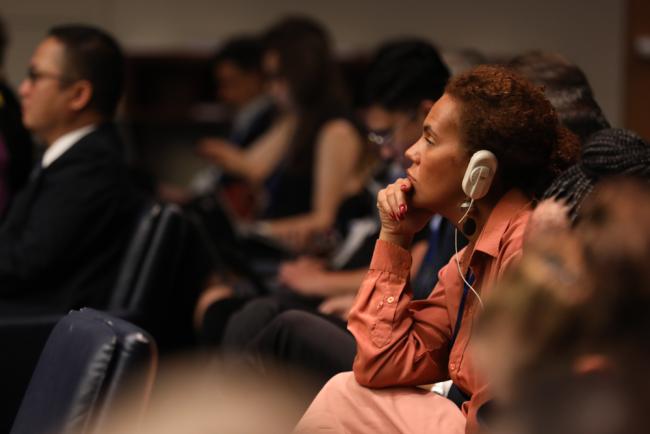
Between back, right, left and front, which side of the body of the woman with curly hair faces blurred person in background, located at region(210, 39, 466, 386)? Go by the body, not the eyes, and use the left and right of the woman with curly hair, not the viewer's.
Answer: right

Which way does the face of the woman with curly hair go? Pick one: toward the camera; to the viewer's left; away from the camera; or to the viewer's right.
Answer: to the viewer's left

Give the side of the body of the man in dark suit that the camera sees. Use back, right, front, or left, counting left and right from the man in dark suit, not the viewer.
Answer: left

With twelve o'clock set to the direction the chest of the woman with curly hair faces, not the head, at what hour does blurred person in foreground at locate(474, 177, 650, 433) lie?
The blurred person in foreground is roughly at 9 o'clock from the woman with curly hair.

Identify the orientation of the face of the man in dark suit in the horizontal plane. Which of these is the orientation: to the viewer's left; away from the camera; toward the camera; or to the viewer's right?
to the viewer's left

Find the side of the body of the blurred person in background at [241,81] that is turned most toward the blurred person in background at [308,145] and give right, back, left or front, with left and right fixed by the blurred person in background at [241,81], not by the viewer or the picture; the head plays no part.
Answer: left

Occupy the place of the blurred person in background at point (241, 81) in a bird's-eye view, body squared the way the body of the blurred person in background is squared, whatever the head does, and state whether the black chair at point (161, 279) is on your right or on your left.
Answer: on your left

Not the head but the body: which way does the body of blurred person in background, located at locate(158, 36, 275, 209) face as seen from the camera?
to the viewer's left

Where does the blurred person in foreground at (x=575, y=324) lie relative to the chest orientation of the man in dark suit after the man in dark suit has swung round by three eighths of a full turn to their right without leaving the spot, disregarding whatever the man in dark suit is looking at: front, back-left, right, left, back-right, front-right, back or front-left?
back-right

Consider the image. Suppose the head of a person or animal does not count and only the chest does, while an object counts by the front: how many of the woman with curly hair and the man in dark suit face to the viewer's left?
2

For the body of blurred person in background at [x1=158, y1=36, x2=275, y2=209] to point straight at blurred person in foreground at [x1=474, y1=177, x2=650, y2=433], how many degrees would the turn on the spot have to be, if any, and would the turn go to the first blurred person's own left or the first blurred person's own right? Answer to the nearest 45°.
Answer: approximately 90° to the first blurred person's own left

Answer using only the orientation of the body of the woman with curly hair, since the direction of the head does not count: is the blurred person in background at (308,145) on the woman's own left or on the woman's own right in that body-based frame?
on the woman's own right

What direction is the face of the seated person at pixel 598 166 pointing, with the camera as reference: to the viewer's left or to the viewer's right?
to the viewer's left

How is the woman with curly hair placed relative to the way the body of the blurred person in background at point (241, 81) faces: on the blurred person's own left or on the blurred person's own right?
on the blurred person's own left

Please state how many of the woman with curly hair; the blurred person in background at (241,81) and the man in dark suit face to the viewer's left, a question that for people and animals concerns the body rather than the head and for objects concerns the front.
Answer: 3

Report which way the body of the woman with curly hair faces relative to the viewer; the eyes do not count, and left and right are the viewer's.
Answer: facing to the left of the viewer
